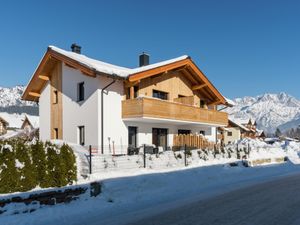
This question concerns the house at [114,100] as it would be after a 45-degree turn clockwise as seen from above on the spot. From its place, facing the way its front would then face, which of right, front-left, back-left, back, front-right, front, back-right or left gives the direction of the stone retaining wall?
front

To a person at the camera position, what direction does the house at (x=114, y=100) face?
facing the viewer and to the right of the viewer

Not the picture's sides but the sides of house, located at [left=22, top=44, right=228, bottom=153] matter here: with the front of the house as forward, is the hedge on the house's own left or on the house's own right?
on the house's own right

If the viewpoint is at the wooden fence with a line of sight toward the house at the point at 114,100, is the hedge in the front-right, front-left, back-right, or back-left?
front-left
